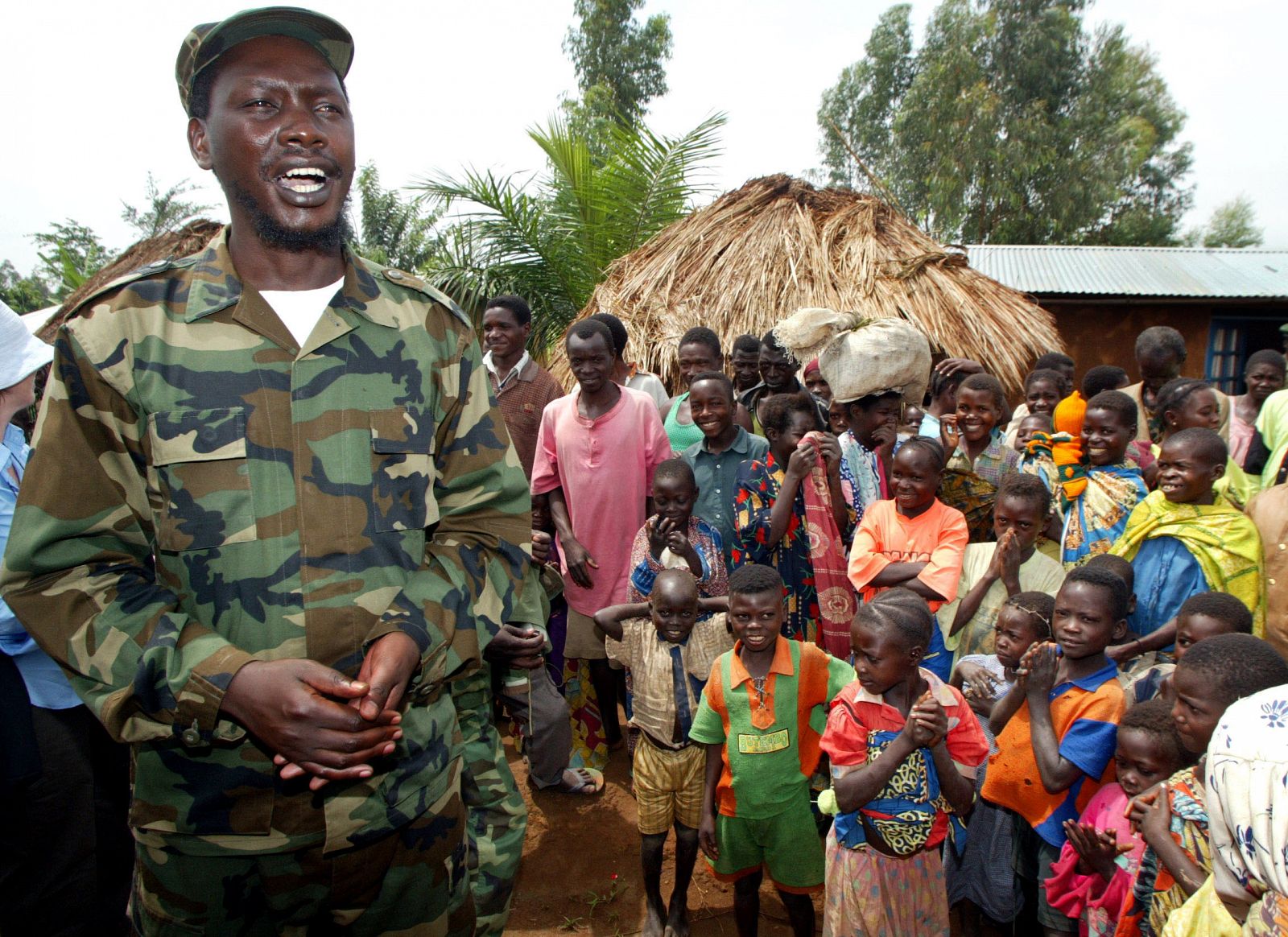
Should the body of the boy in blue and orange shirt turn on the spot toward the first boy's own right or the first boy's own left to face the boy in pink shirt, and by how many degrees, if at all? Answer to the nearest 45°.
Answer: approximately 45° to the first boy's own right

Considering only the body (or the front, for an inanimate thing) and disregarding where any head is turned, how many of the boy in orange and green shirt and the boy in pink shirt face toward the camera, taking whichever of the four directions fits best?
2

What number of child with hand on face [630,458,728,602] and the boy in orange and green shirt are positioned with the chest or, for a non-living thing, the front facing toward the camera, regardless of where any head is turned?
2

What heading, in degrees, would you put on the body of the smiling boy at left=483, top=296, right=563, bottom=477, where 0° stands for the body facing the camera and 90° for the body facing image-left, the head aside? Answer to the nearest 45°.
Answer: approximately 45°

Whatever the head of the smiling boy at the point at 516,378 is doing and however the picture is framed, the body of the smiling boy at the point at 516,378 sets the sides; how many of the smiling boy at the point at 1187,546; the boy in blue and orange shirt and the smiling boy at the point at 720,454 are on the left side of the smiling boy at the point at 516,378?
3

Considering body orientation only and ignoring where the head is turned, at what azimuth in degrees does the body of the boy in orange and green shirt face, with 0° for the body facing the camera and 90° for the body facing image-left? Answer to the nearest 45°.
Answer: approximately 0°

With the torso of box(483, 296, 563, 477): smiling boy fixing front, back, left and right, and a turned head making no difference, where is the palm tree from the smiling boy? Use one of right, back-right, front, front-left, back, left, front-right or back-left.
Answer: back-right

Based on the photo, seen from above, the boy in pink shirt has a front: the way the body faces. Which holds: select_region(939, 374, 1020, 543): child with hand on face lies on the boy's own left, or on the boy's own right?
on the boy's own left

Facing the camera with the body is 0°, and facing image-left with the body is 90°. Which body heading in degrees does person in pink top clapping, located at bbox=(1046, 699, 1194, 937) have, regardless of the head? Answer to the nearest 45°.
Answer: approximately 45°
